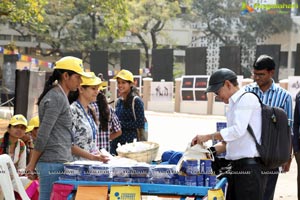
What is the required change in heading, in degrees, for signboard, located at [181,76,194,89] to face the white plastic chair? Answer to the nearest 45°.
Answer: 0° — it already faces it

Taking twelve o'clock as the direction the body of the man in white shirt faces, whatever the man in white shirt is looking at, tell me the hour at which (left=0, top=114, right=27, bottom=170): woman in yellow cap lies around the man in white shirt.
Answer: The woman in yellow cap is roughly at 1 o'clock from the man in white shirt.

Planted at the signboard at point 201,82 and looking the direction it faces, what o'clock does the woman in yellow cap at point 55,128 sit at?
The woman in yellow cap is roughly at 12 o'clock from the signboard.

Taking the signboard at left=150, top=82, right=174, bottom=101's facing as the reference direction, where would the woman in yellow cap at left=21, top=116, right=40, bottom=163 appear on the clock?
The woman in yellow cap is roughly at 12 o'clock from the signboard.

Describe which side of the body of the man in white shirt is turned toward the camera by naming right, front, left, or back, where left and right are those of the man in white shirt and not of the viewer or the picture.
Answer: left

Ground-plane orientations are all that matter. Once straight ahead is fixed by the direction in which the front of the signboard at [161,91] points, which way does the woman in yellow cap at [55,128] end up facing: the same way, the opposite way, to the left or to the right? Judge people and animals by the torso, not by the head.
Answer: to the left

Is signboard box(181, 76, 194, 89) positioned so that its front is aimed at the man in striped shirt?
yes

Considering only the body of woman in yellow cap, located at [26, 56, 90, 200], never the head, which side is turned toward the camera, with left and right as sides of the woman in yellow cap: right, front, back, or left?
right

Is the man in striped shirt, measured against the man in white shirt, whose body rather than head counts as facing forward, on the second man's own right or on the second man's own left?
on the second man's own right

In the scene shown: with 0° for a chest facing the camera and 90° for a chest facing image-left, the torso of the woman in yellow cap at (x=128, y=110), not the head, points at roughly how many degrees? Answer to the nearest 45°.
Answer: approximately 45°

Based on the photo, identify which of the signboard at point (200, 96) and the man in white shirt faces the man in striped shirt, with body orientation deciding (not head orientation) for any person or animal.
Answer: the signboard

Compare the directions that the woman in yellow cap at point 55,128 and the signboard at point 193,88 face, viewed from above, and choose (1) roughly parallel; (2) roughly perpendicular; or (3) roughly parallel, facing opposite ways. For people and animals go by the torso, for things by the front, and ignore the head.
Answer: roughly perpendicular

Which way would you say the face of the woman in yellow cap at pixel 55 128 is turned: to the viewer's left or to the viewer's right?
to the viewer's right
